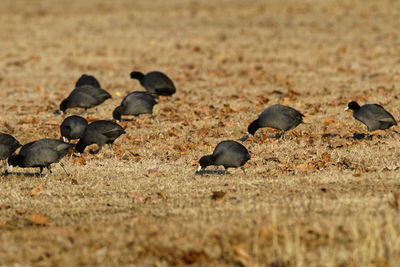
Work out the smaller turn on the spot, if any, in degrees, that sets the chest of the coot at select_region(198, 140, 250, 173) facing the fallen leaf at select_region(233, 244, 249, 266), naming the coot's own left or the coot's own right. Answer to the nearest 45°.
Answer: approximately 90° to the coot's own left

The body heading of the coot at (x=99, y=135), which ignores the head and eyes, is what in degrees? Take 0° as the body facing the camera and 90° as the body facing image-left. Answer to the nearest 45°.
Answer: approximately 90°

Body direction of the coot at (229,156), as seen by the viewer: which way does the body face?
to the viewer's left

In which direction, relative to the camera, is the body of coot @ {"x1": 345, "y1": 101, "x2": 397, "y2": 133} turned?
to the viewer's left

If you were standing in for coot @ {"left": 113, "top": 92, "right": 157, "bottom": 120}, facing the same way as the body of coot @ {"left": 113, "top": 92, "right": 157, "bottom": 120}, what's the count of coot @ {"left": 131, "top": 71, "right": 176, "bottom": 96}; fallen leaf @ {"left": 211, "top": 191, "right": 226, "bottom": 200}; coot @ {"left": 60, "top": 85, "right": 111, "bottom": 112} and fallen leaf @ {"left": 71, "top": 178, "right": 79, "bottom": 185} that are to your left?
2

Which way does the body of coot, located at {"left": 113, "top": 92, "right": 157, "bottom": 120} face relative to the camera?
to the viewer's left

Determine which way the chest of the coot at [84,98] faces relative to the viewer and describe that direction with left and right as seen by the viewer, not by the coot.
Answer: facing to the left of the viewer

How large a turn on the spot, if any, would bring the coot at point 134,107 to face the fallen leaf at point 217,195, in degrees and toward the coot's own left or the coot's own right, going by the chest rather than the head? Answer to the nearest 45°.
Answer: approximately 90° to the coot's own left

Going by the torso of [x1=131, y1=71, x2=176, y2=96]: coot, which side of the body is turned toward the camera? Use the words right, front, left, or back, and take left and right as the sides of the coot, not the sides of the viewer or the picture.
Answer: left
